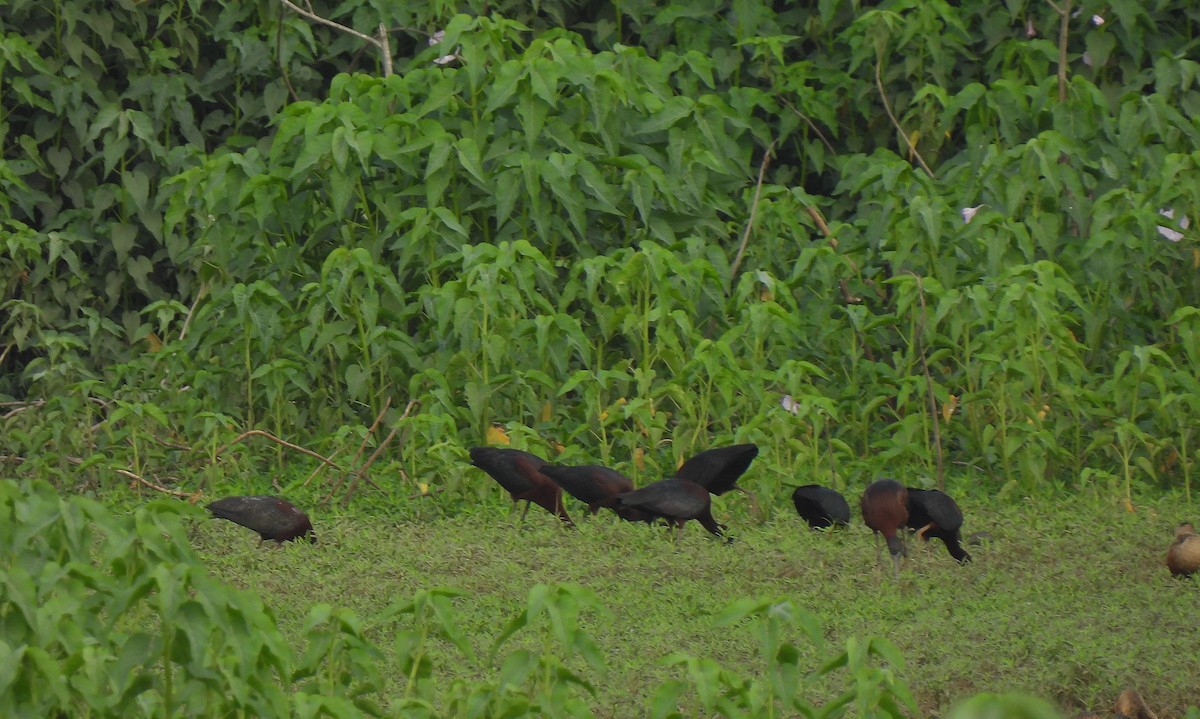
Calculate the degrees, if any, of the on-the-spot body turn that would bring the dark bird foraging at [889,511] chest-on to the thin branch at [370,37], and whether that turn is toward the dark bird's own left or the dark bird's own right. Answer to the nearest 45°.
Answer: approximately 135° to the dark bird's own right

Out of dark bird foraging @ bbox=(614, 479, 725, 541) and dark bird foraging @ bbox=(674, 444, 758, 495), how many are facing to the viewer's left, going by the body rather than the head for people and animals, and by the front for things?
1

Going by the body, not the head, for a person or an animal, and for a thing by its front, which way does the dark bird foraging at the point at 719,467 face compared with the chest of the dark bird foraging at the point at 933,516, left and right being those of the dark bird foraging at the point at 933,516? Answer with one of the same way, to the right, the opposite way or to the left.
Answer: the opposite way

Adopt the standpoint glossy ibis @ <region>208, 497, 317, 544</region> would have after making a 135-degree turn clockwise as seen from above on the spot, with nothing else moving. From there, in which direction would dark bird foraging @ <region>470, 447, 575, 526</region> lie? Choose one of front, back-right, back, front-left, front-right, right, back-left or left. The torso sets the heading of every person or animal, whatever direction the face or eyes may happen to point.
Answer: back-left

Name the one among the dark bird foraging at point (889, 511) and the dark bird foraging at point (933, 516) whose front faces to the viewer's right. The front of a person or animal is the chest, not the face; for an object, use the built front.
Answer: the dark bird foraging at point (933, 516)

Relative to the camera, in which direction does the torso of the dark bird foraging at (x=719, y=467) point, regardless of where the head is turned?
to the viewer's left

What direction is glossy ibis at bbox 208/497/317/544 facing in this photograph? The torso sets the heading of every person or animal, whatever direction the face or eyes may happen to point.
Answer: to the viewer's right

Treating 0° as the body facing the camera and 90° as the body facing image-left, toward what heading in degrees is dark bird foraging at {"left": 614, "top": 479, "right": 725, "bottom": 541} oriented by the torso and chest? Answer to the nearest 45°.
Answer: approximately 270°

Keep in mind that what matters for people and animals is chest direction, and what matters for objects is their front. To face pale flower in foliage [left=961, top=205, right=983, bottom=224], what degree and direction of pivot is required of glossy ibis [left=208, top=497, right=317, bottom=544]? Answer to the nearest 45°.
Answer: approximately 45° to its left

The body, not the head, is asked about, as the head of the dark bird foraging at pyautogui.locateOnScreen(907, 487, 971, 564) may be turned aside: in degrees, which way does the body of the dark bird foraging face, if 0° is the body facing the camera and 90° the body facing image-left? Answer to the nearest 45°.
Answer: approximately 270°

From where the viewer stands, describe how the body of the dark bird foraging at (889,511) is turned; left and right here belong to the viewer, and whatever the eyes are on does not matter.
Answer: facing the viewer
